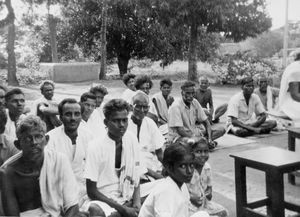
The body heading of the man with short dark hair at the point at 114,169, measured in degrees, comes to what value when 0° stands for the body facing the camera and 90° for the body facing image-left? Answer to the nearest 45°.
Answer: approximately 315°

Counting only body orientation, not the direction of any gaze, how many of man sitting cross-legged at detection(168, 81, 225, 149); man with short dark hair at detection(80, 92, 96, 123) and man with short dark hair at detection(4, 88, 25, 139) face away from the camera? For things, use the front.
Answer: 0

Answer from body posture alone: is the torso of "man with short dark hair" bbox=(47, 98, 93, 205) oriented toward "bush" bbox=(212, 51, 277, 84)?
no

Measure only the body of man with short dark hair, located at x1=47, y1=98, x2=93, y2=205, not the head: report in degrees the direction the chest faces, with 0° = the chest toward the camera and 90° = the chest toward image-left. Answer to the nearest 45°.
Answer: approximately 0°

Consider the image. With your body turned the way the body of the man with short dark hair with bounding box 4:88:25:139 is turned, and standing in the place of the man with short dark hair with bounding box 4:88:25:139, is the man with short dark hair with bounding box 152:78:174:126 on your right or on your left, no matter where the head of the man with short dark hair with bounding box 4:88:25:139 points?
on your left

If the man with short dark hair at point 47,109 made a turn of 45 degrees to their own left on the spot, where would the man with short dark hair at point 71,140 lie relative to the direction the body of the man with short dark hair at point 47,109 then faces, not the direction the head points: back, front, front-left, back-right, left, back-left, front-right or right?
right

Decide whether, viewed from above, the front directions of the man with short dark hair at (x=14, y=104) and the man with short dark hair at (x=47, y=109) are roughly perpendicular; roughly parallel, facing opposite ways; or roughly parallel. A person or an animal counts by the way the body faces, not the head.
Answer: roughly parallel

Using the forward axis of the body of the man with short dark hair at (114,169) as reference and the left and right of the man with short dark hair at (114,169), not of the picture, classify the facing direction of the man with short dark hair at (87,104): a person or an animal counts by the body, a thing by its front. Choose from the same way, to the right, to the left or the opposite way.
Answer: the same way

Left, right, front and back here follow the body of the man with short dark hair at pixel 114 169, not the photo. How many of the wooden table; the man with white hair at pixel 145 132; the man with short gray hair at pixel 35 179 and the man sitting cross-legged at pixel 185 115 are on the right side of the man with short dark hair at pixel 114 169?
1

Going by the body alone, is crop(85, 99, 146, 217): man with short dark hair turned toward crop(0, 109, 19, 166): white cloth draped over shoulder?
no

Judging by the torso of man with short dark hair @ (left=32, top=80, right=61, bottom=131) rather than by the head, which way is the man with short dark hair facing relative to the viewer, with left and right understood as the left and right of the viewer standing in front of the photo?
facing the viewer and to the right of the viewer

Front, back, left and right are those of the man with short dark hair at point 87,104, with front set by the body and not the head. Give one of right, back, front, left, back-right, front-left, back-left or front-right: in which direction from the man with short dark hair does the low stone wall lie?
back-left

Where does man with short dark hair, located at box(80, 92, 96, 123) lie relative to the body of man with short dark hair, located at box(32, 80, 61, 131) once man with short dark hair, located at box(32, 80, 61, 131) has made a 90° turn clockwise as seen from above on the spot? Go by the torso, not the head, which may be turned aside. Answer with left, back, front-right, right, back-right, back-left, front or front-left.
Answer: left

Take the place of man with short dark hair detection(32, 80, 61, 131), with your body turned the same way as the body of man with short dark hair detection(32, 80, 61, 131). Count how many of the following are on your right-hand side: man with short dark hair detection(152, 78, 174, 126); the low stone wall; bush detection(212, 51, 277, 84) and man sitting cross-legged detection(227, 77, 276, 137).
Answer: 0

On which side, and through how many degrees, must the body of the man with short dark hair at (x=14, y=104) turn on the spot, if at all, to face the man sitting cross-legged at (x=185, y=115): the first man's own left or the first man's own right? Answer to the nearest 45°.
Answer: approximately 45° to the first man's own left

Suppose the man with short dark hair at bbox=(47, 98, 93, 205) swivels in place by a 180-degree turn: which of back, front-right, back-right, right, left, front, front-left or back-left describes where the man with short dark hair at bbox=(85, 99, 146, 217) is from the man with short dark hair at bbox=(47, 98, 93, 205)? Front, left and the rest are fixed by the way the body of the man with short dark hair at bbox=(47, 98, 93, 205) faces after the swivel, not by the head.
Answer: back-right
